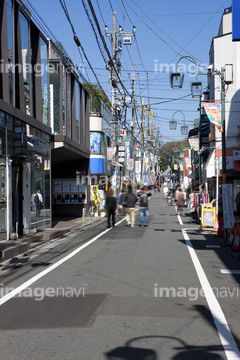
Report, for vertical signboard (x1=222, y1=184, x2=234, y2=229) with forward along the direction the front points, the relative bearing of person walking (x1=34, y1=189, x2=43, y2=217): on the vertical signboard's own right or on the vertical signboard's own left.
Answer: on the vertical signboard's own right

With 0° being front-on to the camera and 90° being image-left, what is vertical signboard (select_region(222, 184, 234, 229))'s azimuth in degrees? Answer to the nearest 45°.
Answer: approximately 0°

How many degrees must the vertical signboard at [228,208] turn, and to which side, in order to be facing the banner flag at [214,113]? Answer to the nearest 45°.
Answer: approximately 180°
